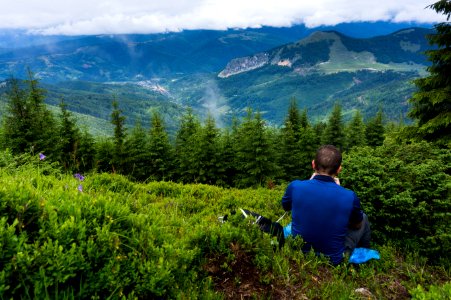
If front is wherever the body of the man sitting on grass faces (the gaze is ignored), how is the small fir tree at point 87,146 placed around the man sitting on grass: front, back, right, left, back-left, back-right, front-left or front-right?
front-left

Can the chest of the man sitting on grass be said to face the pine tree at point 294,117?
yes

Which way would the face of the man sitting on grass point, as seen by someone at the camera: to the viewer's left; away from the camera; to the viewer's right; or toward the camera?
away from the camera

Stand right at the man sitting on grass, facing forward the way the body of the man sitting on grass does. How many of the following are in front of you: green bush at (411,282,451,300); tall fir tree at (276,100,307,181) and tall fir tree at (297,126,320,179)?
2

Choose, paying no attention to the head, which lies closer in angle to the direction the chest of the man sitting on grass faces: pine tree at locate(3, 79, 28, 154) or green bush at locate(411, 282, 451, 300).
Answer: the pine tree

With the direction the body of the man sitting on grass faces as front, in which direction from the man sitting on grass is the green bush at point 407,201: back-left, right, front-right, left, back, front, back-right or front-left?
front-right

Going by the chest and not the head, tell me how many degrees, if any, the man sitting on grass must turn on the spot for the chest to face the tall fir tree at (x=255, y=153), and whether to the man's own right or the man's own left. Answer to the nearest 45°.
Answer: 0° — they already face it

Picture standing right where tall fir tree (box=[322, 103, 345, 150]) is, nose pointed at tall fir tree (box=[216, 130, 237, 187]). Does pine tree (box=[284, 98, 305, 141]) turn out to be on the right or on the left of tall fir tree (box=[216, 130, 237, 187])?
right

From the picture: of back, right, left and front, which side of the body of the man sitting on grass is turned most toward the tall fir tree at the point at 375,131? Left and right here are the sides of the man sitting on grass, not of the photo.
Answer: front

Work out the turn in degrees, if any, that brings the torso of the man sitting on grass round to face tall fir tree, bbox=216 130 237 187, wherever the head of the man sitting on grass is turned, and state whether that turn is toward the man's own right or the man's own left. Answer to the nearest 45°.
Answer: approximately 45° to the man's own left

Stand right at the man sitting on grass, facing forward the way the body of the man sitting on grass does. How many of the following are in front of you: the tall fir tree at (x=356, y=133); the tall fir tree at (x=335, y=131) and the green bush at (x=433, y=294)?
2

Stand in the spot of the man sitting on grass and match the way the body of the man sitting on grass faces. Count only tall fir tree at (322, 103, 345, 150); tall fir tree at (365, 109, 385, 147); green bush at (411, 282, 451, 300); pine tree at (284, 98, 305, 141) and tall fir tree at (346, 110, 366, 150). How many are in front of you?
4

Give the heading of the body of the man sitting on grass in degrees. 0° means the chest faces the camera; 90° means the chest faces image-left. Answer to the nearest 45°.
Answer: approximately 180°

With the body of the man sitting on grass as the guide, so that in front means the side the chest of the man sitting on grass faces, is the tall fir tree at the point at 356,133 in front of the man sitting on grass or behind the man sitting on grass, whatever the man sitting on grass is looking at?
in front

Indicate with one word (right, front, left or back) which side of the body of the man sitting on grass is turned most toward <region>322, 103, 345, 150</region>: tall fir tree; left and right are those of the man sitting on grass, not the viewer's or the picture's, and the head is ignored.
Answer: front
